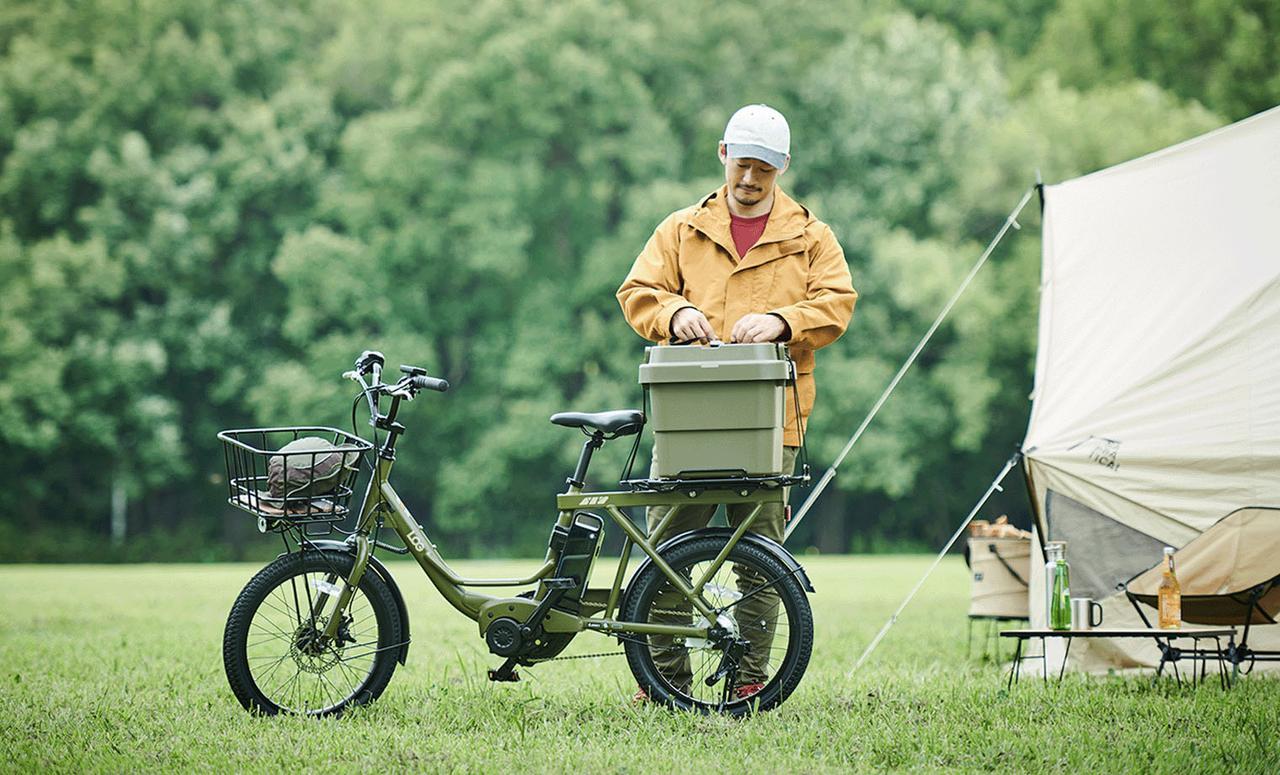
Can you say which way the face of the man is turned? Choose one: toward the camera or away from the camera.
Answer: toward the camera

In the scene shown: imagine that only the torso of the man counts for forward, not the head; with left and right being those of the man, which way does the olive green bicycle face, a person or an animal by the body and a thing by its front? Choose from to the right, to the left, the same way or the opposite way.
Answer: to the right

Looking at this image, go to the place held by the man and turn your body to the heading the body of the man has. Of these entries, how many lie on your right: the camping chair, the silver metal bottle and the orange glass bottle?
0

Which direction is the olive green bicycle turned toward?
to the viewer's left

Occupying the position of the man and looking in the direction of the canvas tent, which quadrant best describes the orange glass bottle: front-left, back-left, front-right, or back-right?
front-right

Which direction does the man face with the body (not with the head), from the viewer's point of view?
toward the camera

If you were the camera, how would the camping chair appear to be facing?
facing the viewer and to the left of the viewer

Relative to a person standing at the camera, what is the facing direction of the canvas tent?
facing to the left of the viewer

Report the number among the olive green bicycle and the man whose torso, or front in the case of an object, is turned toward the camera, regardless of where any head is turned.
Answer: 1

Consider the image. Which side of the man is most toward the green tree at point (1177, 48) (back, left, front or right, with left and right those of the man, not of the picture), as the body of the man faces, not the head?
back

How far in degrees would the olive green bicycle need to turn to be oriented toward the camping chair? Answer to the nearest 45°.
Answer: approximately 180°
